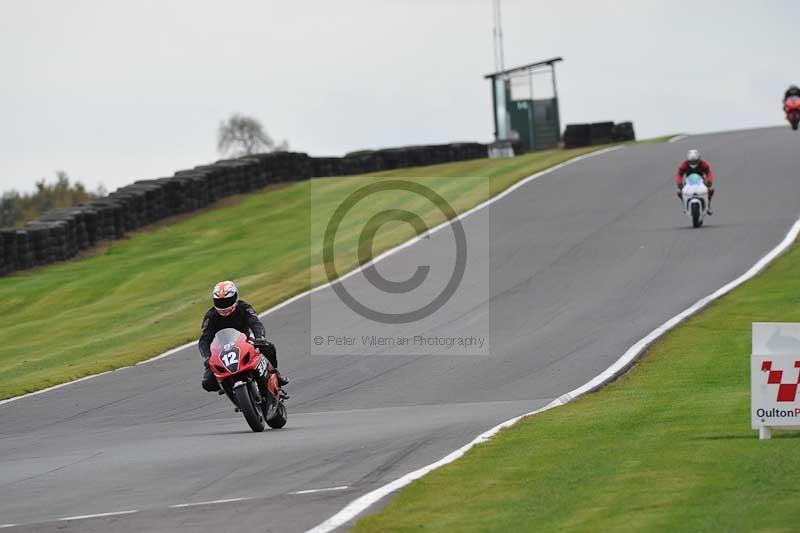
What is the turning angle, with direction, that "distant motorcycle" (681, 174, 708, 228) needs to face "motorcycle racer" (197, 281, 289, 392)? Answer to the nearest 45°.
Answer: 0° — it already faces them

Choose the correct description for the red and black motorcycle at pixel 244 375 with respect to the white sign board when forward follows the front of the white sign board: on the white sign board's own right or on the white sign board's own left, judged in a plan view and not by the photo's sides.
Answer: on the white sign board's own right

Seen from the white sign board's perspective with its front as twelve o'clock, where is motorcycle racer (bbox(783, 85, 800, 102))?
The motorcycle racer is roughly at 6 o'clock from the white sign board.

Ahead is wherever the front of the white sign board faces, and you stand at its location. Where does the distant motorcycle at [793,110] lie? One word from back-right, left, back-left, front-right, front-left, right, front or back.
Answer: back

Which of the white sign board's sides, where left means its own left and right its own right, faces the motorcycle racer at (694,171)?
back

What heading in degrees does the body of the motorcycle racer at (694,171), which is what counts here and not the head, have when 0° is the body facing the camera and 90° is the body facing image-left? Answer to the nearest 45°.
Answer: approximately 0°

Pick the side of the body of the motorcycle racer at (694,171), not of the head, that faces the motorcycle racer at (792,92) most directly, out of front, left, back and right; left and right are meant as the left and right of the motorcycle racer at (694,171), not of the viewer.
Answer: back
